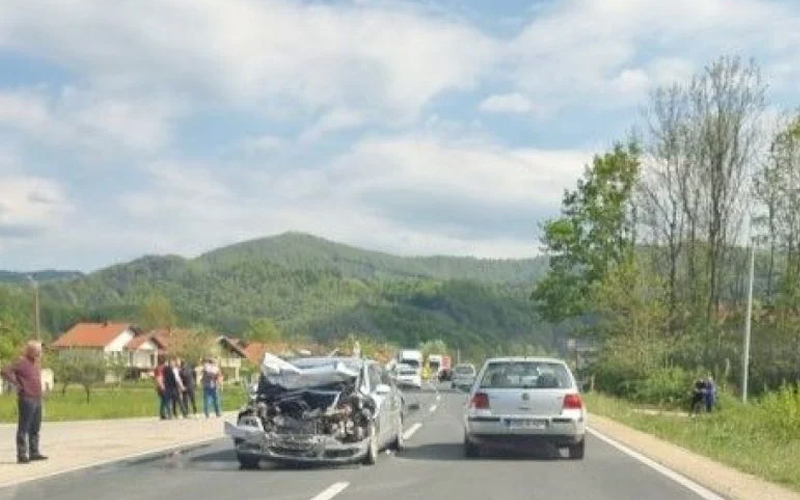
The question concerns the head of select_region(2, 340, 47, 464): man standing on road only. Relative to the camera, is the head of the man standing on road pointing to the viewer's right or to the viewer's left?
to the viewer's right

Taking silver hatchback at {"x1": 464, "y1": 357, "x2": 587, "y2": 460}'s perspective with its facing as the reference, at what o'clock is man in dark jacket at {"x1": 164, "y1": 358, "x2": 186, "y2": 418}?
The man in dark jacket is roughly at 11 o'clock from the silver hatchback.

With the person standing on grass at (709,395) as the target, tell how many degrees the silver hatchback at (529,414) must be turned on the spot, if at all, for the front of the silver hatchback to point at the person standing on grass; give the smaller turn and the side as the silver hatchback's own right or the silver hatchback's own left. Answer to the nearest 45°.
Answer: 0° — it already faces them

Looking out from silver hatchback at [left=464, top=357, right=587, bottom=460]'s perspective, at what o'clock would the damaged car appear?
The damaged car is roughly at 8 o'clock from the silver hatchback.

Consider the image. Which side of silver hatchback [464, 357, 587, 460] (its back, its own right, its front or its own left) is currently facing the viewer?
back

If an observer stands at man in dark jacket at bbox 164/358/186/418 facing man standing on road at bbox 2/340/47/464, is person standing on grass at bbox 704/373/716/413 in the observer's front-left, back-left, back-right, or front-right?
back-left

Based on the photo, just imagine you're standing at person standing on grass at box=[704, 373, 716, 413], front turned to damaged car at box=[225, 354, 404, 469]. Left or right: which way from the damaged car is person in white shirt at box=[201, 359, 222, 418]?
right
